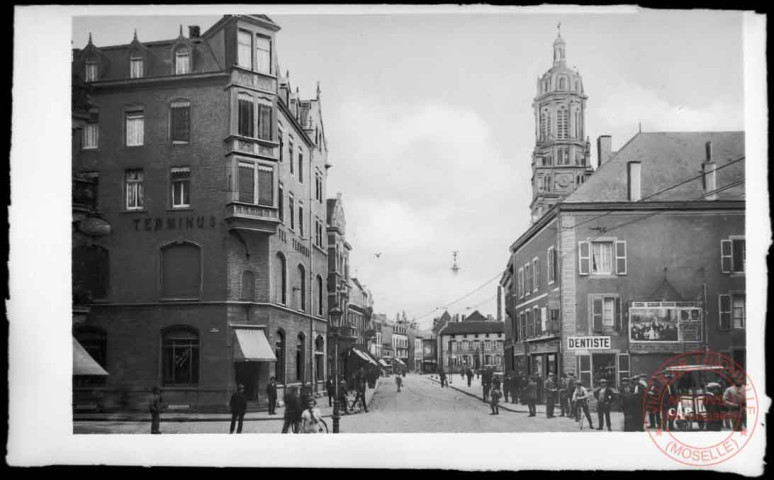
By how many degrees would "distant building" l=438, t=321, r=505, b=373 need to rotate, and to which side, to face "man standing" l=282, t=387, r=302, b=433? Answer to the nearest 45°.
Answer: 0° — it already faces them

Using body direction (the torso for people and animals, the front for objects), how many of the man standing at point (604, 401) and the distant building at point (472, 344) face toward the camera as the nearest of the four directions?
2

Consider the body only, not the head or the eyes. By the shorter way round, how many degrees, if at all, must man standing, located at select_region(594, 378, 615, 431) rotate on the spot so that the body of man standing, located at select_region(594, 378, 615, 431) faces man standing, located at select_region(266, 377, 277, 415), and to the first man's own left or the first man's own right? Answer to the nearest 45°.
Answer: approximately 90° to the first man's own right

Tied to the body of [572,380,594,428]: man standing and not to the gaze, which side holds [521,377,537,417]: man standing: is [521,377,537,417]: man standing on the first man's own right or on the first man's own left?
on the first man's own right

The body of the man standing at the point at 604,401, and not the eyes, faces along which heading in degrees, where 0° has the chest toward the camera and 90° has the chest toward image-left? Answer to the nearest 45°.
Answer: approximately 0°

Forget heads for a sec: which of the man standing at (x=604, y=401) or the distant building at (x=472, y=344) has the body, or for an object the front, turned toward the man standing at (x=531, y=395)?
the distant building

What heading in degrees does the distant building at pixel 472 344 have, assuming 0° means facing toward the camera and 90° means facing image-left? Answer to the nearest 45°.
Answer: approximately 0°

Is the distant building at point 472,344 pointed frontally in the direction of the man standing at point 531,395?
yes

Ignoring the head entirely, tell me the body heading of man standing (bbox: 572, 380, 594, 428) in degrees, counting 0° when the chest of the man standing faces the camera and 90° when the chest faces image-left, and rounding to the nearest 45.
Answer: approximately 45°
